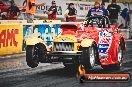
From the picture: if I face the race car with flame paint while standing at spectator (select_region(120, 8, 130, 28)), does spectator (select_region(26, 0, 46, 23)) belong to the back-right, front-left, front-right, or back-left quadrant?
front-right

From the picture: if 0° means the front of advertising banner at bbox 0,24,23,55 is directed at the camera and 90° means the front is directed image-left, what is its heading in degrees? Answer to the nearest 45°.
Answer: approximately 0°

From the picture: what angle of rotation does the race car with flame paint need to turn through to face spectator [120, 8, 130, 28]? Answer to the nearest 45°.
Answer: approximately 135° to its right

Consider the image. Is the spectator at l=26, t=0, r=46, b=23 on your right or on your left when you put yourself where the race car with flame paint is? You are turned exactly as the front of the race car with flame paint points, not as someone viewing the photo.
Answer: on your right

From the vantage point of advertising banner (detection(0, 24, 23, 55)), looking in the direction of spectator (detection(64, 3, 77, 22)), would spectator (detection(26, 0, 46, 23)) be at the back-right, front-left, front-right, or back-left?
front-left

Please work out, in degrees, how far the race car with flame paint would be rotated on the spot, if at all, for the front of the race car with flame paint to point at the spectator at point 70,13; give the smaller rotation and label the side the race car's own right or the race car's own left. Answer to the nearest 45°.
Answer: approximately 135° to the race car's own right

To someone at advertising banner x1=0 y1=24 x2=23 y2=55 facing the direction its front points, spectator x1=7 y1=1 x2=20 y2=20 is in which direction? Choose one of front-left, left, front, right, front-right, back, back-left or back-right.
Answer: back

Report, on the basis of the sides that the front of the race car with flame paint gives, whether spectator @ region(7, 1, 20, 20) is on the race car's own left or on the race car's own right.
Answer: on the race car's own right

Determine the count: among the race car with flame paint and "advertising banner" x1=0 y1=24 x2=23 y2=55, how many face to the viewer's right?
0

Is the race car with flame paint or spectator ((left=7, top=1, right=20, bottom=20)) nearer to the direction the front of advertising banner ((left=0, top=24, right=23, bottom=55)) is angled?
the race car with flame paint
